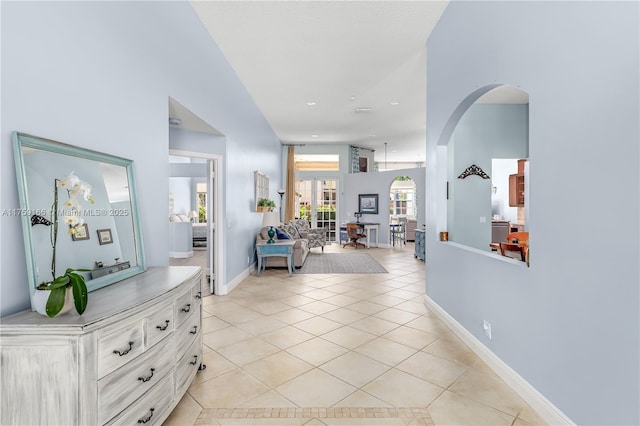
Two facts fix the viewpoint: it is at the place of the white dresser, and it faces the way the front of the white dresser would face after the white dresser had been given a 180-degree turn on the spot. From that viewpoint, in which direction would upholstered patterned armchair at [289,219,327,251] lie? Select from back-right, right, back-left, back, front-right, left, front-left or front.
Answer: right

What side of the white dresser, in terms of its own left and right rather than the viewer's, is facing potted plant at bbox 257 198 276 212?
left

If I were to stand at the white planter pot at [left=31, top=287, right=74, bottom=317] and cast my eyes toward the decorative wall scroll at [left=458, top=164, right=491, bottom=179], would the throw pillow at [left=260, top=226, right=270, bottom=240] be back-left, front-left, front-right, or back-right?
front-left

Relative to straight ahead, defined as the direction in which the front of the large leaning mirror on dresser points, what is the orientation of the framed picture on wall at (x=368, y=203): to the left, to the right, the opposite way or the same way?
to the right

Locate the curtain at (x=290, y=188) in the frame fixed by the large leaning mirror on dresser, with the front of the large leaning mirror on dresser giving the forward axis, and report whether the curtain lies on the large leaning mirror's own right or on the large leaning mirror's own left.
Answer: on the large leaning mirror's own left

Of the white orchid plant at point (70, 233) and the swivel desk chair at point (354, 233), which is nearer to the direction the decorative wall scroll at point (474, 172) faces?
the white orchid plant

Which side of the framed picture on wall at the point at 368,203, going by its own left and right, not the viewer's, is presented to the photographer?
front

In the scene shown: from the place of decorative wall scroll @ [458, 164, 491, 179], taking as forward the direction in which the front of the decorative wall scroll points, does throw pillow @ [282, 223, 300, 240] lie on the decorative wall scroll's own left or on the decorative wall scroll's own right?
on the decorative wall scroll's own right

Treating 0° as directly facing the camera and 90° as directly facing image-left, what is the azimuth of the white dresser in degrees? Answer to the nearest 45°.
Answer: approximately 315°

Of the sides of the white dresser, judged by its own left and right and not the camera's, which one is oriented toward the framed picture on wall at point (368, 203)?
left

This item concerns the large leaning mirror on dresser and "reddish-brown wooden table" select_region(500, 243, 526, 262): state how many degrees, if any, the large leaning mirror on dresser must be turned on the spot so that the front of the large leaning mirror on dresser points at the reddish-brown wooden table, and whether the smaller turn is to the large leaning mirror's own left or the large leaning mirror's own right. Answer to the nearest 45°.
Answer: approximately 45° to the large leaning mirror's own left

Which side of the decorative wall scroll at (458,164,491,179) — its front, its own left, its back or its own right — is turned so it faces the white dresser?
front

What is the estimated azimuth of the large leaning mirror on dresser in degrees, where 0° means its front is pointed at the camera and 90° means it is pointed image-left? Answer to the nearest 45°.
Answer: approximately 315°

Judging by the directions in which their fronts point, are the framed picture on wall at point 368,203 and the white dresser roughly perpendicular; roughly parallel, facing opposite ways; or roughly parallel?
roughly perpendicular
